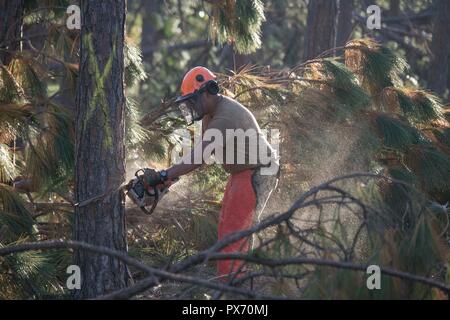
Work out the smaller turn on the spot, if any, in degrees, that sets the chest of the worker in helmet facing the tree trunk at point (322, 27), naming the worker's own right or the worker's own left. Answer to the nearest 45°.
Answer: approximately 90° to the worker's own right

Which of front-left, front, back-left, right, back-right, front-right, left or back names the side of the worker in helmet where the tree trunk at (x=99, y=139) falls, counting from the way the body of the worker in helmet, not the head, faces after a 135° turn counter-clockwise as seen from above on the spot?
right

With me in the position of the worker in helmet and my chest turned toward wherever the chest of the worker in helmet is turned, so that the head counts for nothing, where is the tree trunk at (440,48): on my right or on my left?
on my right

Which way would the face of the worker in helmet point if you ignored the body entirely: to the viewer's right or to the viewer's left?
to the viewer's left

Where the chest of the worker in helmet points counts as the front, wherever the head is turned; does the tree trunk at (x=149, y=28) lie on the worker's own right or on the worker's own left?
on the worker's own right

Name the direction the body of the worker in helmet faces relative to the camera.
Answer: to the viewer's left

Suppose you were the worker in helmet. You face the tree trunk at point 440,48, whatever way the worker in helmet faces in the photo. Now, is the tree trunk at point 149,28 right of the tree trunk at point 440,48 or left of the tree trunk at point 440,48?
left
